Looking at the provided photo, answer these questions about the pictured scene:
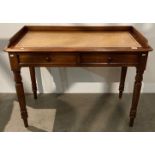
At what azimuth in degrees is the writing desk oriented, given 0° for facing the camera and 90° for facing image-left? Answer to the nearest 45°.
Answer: approximately 0°
